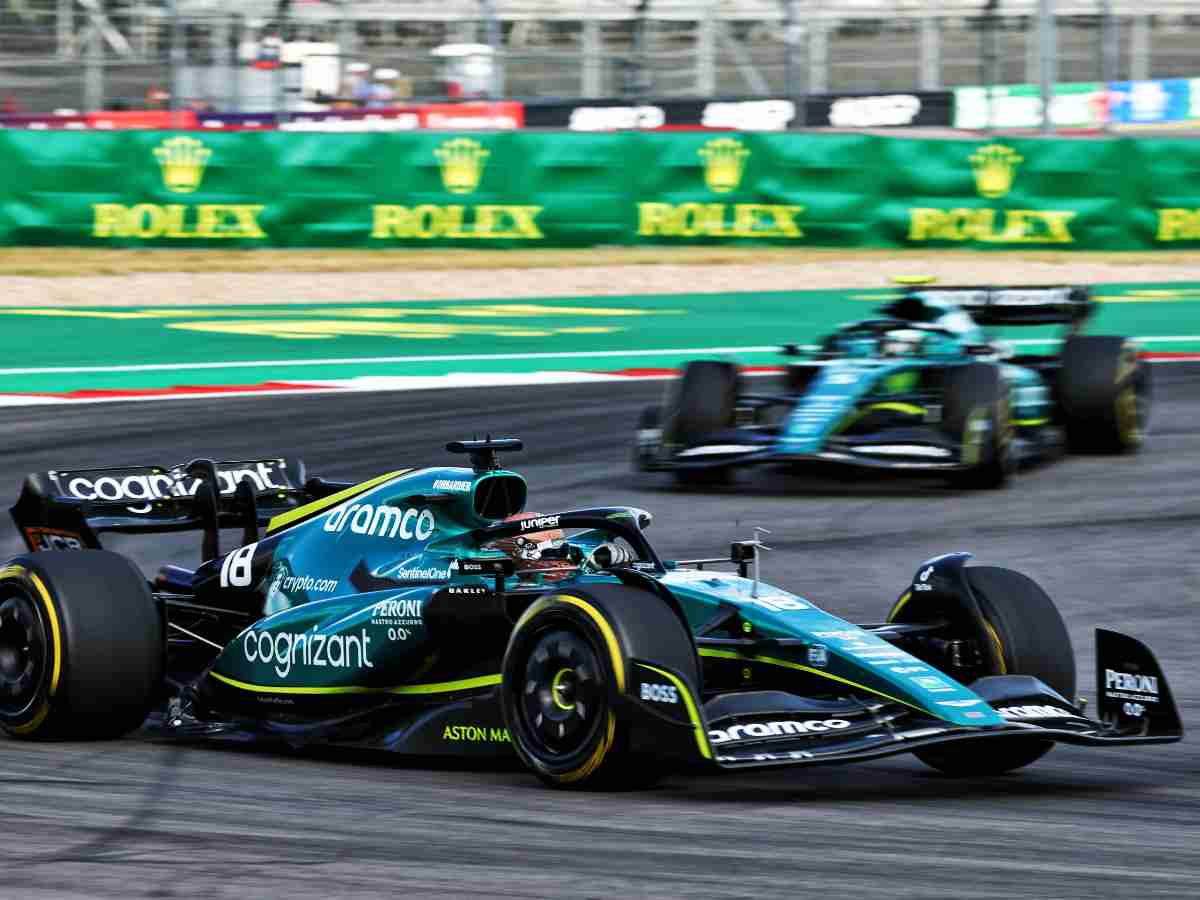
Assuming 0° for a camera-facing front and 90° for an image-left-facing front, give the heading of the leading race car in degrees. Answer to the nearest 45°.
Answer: approximately 315°

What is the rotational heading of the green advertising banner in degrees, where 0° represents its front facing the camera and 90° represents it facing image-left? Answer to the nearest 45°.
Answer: approximately 0°

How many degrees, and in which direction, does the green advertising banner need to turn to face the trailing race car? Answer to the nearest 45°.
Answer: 0° — it already faces it

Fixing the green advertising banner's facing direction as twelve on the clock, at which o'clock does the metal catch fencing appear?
The metal catch fencing is roughly at 6 o'clock from the green advertising banner.

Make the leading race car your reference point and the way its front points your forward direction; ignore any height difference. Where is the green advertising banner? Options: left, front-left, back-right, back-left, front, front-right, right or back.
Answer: back-left

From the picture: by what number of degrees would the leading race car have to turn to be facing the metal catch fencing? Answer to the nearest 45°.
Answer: approximately 135° to its left

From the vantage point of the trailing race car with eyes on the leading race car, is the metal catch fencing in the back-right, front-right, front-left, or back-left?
back-right

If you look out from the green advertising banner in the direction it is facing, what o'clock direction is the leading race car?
The leading race car is roughly at 12 o'clock from the green advertising banner.

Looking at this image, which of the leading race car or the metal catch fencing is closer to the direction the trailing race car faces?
the leading race car

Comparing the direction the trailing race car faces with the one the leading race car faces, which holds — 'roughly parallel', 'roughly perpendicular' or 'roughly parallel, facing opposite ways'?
roughly perpendicular
